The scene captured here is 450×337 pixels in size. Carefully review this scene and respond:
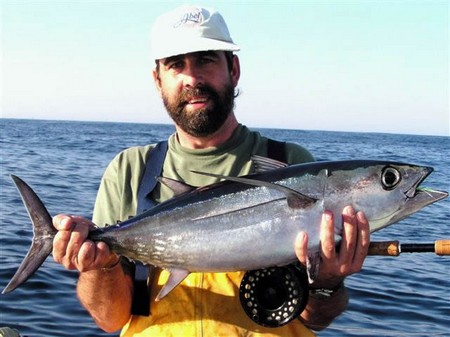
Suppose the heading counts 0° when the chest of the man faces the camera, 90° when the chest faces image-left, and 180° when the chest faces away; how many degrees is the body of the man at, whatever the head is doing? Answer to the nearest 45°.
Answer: approximately 0°

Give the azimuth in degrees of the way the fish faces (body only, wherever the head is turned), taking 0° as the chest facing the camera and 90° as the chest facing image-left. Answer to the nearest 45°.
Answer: approximately 270°
